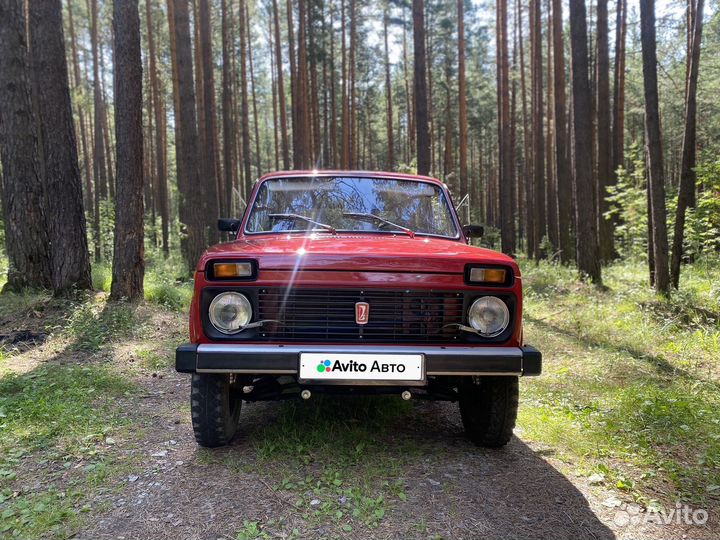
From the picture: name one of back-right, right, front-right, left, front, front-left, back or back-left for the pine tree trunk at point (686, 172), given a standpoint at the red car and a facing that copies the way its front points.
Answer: back-left

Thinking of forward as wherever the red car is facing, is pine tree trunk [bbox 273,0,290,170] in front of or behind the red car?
behind

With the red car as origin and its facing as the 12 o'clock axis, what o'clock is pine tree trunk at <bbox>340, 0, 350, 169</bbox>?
The pine tree trunk is roughly at 6 o'clock from the red car.

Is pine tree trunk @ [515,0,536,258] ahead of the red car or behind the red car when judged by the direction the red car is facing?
behind

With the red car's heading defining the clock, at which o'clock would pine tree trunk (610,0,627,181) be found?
The pine tree trunk is roughly at 7 o'clock from the red car.

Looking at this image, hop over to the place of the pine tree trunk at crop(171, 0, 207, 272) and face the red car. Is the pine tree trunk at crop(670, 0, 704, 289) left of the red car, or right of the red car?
left

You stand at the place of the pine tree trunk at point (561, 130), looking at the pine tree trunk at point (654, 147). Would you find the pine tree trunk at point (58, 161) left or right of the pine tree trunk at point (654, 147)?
right

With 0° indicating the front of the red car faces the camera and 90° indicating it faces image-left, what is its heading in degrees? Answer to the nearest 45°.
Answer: approximately 0°
